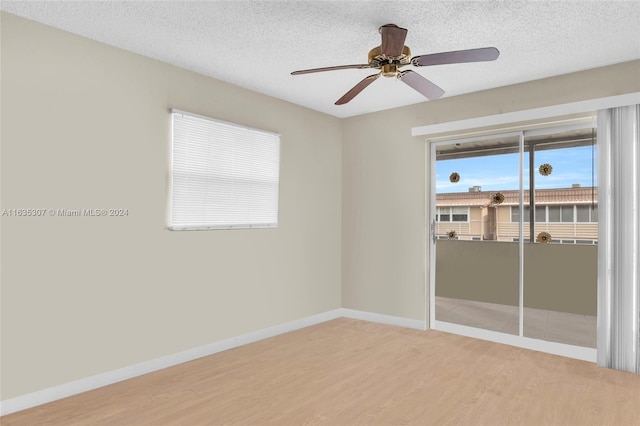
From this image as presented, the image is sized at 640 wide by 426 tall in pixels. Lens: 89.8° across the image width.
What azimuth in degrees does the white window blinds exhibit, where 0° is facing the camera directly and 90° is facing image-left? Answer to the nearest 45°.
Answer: approximately 315°

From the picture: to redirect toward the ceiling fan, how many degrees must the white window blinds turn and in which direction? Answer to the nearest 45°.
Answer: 0° — it already faces it

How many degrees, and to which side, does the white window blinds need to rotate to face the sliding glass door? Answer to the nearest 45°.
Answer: approximately 45° to its left

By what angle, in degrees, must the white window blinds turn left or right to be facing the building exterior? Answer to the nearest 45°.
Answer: approximately 45° to its left
